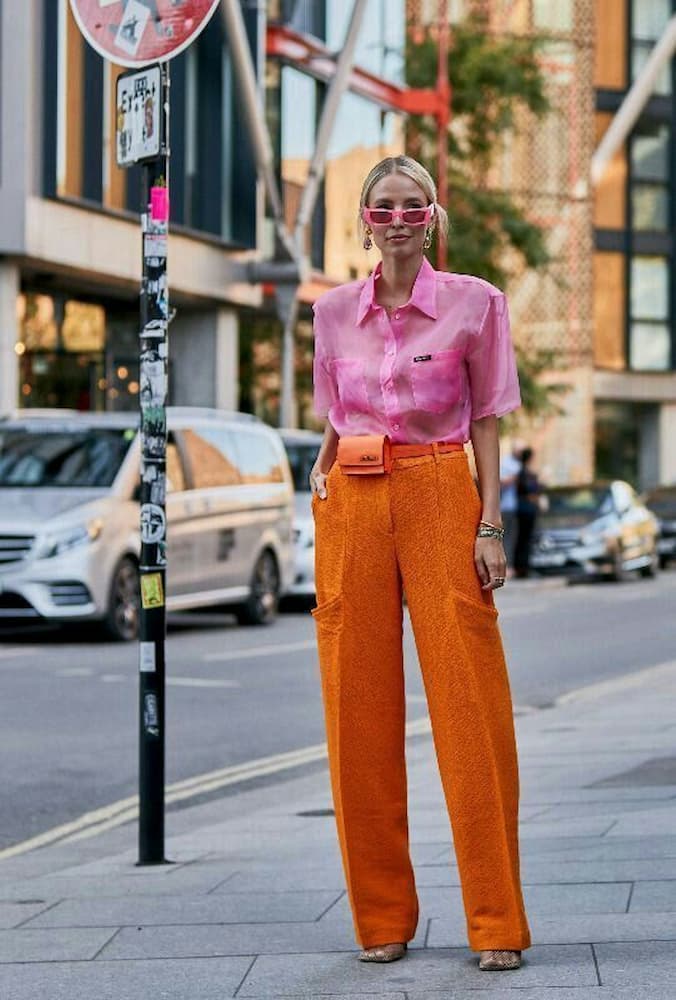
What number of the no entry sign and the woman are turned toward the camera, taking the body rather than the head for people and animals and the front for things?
2

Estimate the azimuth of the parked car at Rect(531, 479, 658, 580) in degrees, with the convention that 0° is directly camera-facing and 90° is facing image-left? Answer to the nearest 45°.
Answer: approximately 45°

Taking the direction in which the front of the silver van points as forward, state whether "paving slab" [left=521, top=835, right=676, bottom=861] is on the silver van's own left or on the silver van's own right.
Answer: on the silver van's own left

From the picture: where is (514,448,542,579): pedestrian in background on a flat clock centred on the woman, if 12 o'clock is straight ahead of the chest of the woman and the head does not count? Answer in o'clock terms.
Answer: The pedestrian in background is roughly at 6 o'clock from the woman.

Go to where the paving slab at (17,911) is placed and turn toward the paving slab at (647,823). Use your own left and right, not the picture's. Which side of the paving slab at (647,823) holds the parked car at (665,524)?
left

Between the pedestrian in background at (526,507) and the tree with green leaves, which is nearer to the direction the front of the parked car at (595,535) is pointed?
the pedestrian in background
